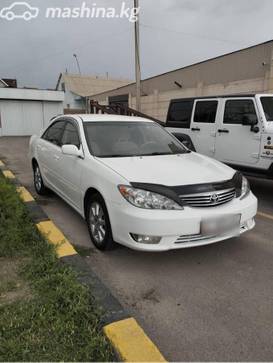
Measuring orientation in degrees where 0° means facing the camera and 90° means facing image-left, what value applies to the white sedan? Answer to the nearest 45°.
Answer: approximately 315°

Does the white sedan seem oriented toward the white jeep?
no

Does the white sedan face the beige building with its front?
no

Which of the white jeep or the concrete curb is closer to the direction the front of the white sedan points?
the concrete curb

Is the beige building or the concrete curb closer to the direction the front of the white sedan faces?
the concrete curb
